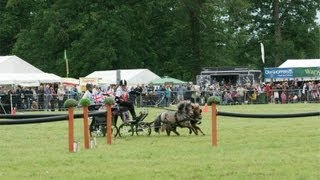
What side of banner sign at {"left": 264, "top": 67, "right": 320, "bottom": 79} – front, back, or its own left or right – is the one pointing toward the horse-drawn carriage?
front

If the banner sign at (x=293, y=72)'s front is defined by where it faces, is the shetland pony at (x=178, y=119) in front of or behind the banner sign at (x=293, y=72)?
in front

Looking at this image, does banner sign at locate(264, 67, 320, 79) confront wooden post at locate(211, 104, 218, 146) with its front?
yes

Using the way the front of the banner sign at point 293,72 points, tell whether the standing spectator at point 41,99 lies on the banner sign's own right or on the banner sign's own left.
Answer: on the banner sign's own right

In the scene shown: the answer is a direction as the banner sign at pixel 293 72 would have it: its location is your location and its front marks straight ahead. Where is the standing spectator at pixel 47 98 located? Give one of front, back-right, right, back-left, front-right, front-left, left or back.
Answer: front-right

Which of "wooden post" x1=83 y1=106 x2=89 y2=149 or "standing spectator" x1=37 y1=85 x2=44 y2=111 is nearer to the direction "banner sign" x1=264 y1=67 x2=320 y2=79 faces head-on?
the wooden post

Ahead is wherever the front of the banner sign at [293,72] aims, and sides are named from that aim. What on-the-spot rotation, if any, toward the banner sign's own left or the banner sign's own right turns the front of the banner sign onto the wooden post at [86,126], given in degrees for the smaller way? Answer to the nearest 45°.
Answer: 0° — it already faces it

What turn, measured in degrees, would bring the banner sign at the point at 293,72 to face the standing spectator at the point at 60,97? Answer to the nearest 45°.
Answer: approximately 45° to its right
